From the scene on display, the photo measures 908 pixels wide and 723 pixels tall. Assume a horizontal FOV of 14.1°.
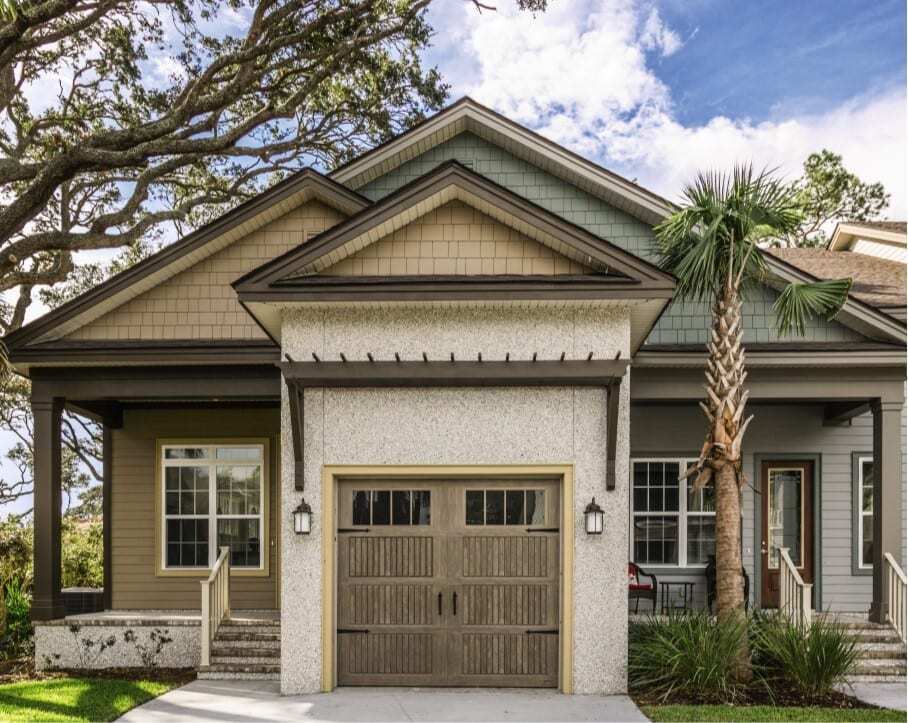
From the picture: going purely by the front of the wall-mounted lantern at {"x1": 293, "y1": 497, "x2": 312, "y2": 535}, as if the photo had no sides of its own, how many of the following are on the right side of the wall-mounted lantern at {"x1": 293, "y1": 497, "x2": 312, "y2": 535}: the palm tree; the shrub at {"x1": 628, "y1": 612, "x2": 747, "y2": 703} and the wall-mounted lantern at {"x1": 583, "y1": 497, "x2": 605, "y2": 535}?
0

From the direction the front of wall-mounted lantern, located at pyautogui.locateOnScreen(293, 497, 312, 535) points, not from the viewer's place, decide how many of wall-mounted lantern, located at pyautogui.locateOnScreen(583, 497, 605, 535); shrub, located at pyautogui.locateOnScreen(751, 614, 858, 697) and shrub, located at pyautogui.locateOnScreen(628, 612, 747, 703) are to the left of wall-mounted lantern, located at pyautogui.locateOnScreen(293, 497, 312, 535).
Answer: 3

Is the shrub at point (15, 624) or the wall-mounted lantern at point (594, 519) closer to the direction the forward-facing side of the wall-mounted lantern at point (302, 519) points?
the wall-mounted lantern

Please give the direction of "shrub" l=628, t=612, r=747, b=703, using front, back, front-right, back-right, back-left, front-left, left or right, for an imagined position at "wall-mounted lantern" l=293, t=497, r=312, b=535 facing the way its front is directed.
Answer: left

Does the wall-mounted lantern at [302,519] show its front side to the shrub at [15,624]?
no

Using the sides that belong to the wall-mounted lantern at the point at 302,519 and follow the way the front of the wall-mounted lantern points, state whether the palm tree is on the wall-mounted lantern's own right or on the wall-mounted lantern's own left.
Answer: on the wall-mounted lantern's own left

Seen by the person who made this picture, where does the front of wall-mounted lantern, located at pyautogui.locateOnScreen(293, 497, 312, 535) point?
facing the viewer

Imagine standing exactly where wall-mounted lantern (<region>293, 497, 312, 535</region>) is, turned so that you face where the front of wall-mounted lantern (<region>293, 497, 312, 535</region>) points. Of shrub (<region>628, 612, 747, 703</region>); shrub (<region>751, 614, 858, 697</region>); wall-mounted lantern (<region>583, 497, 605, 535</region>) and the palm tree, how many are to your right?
0

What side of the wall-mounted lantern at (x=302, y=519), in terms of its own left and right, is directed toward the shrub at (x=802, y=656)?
left

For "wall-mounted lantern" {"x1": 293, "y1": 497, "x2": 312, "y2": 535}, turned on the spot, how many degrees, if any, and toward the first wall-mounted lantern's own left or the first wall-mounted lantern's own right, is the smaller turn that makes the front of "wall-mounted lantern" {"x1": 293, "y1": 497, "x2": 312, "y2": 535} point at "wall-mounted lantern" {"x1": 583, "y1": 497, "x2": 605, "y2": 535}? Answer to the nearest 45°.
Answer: approximately 90° to the first wall-mounted lantern's own left
